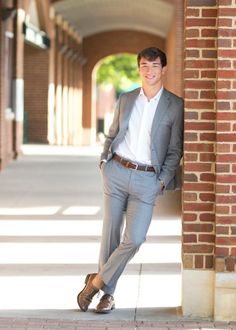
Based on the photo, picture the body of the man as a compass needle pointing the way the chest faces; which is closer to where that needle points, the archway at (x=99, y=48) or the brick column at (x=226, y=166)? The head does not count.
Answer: the brick column

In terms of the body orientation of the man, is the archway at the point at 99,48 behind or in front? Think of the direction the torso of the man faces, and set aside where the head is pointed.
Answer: behind

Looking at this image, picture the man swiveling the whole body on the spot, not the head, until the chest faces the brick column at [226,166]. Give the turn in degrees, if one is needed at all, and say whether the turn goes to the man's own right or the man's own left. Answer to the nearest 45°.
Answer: approximately 90° to the man's own left

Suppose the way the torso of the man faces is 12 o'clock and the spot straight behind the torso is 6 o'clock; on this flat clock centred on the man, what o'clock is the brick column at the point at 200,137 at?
The brick column is roughly at 9 o'clock from the man.

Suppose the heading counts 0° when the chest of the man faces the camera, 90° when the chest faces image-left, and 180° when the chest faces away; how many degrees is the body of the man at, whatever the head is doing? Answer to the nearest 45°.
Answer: approximately 0°

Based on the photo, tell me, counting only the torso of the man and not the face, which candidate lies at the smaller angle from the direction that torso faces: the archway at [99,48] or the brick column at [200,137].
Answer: the brick column
